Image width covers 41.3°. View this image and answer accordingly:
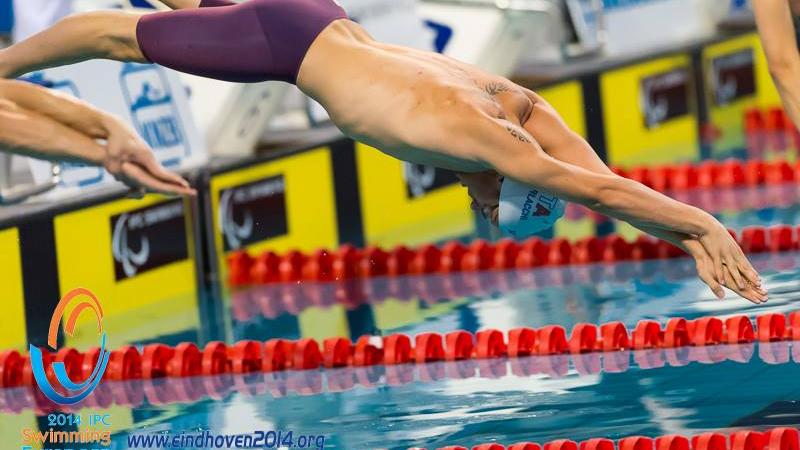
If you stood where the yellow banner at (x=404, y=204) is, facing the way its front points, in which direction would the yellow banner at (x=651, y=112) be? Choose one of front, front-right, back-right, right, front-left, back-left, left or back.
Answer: left

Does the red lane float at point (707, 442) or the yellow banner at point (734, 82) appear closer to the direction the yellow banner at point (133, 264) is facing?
the red lane float

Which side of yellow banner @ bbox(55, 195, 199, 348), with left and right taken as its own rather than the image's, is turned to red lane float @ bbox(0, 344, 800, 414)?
front

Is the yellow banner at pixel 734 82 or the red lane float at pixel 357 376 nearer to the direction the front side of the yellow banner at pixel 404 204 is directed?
the red lane float

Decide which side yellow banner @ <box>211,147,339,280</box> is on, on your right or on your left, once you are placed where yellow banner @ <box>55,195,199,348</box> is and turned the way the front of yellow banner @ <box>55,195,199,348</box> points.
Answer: on your left

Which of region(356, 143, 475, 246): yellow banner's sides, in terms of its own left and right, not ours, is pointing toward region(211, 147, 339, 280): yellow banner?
right

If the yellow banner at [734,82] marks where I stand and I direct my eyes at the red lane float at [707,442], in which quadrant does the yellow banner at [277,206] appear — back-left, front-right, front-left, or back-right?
front-right

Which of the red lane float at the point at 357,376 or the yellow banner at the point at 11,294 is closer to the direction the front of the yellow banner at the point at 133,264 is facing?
the red lane float

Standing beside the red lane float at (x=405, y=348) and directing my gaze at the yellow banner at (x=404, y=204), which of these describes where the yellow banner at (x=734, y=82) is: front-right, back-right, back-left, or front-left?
front-right

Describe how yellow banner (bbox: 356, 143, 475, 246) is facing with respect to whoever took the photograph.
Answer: facing the viewer and to the right of the viewer

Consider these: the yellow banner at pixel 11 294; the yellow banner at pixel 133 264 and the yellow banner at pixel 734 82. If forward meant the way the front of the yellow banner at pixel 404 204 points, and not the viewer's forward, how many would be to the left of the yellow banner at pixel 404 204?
1

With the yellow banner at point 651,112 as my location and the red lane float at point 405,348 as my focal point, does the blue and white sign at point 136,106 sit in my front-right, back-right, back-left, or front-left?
front-right

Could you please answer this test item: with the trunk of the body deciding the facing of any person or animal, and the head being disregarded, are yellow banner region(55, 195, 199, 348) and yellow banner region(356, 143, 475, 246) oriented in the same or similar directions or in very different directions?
same or similar directions

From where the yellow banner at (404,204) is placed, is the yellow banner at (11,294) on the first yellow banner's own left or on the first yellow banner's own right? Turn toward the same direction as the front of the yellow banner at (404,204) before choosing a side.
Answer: on the first yellow banner's own right

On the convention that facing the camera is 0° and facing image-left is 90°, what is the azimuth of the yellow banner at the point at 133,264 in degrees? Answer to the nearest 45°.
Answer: approximately 315°

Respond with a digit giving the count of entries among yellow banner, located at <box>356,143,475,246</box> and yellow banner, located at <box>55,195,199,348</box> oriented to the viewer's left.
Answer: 0
